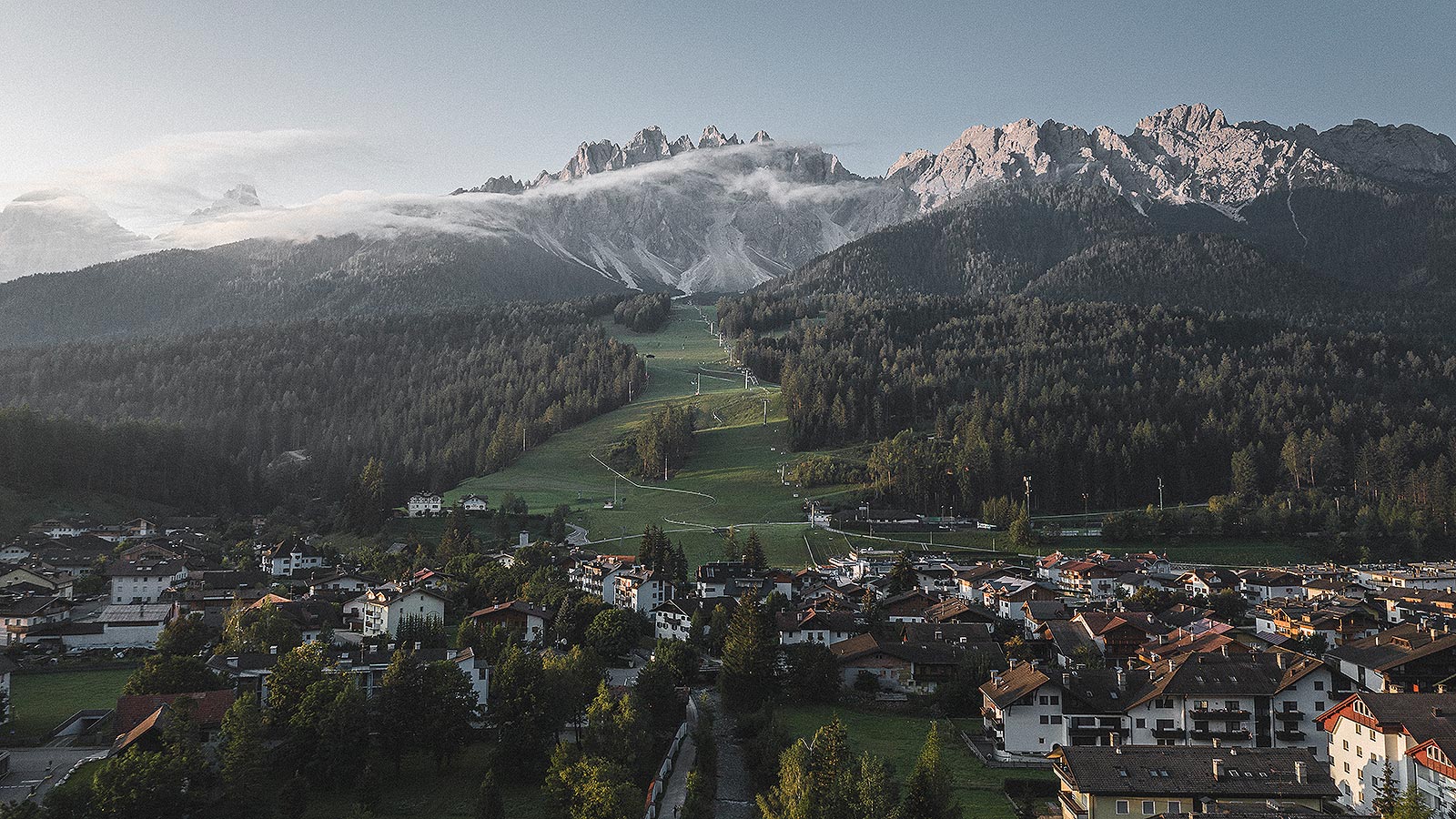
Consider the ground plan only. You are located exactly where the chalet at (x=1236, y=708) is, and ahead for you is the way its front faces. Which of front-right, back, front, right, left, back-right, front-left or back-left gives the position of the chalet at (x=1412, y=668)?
back-left

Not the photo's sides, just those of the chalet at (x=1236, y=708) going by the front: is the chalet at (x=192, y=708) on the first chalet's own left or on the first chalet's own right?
on the first chalet's own right

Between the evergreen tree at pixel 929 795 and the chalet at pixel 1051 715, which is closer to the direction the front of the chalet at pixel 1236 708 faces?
the evergreen tree

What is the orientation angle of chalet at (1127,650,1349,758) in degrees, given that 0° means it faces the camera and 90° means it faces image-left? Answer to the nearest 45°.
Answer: approximately 0°

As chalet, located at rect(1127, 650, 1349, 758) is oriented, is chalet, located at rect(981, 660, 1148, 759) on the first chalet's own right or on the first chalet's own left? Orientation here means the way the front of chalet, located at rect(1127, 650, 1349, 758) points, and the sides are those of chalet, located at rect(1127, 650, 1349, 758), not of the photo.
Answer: on the first chalet's own right

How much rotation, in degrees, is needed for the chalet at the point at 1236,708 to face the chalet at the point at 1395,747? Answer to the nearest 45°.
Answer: approximately 45° to its left

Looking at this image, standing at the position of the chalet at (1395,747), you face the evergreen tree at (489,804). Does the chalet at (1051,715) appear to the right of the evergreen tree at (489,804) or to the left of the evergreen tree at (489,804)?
right

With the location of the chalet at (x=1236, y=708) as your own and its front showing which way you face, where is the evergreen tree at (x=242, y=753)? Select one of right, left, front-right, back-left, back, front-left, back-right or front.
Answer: front-right

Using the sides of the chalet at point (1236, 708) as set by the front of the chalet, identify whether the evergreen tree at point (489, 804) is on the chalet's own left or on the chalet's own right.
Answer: on the chalet's own right

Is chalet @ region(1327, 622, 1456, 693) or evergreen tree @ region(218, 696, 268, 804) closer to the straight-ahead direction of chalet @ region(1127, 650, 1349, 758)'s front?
the evergreen tree

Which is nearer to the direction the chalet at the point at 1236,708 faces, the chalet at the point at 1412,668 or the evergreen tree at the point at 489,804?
the evergreen tree
